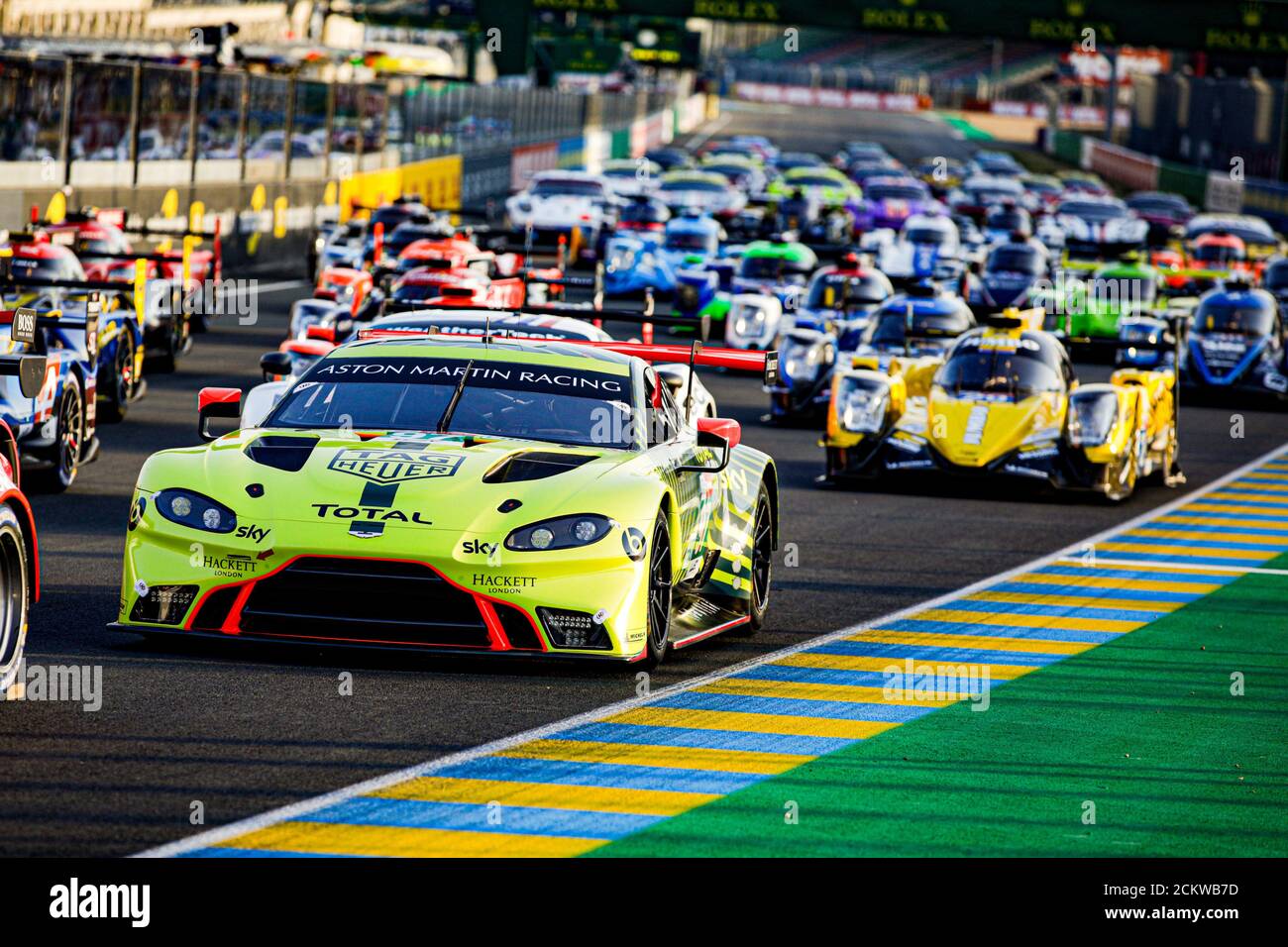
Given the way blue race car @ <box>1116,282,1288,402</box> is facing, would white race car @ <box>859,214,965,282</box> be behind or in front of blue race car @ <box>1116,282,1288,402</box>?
behind

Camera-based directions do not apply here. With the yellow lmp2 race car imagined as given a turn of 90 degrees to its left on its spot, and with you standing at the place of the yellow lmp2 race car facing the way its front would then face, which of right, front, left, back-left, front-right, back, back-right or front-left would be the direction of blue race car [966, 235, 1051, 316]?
left

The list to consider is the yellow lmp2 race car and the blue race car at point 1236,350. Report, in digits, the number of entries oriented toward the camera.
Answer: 2

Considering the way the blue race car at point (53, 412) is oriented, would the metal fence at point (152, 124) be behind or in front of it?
behind

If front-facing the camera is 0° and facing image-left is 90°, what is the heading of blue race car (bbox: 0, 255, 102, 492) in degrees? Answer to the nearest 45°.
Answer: approximately 45°

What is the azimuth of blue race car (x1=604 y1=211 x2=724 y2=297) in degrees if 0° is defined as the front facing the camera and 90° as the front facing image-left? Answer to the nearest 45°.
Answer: approximately 45°

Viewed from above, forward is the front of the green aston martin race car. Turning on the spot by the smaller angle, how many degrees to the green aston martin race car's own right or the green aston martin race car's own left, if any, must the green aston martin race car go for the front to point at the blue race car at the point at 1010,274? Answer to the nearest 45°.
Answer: approximately 135° to the green aston martin race car's own right

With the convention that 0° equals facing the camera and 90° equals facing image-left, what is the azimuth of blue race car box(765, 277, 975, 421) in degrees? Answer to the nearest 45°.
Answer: approximately 45°

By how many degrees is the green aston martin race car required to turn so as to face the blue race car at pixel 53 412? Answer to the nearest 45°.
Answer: approximately 135° to its right

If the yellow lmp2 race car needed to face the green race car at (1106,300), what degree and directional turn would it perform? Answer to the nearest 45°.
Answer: approximately 180°

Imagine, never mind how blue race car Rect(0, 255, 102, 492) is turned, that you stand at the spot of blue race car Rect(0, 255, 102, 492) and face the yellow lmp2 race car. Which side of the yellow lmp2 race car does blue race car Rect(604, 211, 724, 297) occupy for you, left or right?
left
